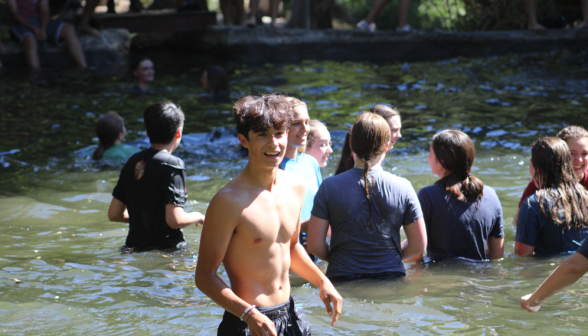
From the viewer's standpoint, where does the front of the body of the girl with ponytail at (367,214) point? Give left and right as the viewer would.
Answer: facing away from the viewer

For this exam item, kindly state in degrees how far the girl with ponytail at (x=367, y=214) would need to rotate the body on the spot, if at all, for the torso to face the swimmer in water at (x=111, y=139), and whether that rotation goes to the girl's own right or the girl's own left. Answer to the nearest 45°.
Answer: approximately 45° to the girl's own left

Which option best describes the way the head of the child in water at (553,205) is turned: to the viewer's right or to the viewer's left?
to the viewer's left

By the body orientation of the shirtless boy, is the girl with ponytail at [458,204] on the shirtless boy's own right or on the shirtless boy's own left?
on the shirtless boy's own left

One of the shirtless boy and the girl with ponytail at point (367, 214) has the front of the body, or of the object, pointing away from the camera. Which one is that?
the girl with ponytail

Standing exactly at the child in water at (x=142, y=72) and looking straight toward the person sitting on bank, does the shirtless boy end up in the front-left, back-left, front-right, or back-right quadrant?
back-left

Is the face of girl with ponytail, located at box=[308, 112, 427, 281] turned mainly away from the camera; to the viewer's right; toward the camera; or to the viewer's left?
away from the camera

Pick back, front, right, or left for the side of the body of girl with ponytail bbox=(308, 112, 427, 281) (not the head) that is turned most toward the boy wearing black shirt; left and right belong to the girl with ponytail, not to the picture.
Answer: left

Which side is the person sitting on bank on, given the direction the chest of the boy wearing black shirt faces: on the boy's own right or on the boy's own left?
on the boy's own left

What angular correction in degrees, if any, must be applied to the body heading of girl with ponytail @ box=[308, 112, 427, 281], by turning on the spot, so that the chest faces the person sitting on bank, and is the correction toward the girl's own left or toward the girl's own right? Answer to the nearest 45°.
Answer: approximately 45° to the girl's own left

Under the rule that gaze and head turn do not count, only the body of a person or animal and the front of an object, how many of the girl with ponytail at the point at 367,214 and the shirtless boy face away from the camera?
1

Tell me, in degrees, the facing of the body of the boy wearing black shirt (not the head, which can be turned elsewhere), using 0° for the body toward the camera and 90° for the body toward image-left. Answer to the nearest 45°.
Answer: approximately 225°
